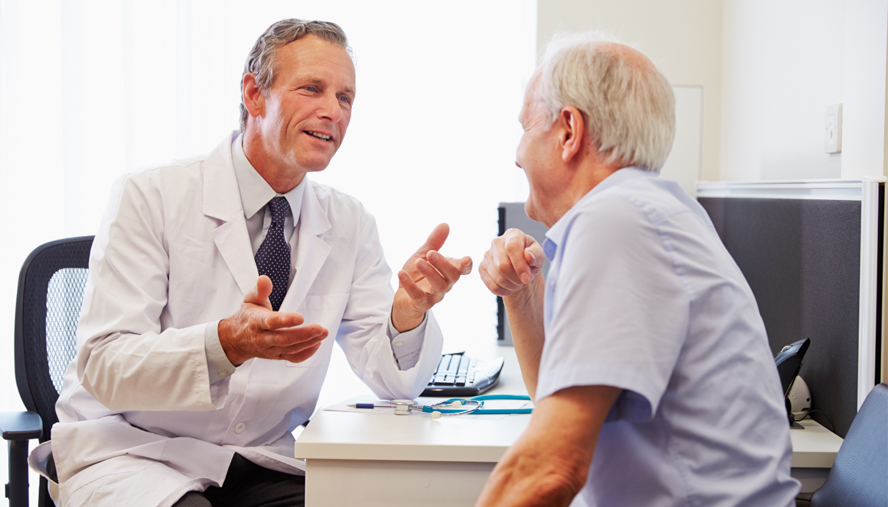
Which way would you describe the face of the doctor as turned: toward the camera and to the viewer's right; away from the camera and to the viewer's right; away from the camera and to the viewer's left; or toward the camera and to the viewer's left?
toward the camera and to the viewer's right

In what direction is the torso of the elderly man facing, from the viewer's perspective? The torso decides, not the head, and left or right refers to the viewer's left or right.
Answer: facing away from the viewer and to the left of the viewer

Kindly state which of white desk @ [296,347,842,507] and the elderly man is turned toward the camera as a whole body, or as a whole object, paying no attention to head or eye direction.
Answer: the white desk

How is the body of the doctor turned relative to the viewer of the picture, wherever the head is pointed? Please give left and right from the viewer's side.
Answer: facing the viewer and to the right of the viewer

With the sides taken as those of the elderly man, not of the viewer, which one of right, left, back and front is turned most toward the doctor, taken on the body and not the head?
front

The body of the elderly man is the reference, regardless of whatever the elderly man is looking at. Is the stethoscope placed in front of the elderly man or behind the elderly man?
in front

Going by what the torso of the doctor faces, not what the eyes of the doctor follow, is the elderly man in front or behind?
in front
